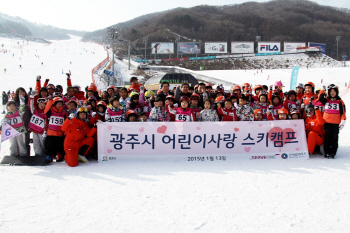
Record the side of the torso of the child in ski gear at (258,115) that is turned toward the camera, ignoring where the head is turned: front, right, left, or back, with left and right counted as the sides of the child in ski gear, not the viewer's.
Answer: front

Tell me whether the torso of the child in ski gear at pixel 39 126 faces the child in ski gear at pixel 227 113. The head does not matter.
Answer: no

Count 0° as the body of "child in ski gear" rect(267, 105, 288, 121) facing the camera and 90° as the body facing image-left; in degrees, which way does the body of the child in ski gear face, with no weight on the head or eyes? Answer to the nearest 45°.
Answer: approximately 0°

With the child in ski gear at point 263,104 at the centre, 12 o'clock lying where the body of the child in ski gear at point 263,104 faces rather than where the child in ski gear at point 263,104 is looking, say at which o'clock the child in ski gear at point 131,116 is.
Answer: the child in ski gear at point 131,116 is roughly at 2 o'clock from the child in ski gear at point 263,104.

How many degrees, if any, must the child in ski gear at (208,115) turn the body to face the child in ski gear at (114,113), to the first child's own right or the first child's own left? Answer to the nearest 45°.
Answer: approximately 90° to the first child's own right

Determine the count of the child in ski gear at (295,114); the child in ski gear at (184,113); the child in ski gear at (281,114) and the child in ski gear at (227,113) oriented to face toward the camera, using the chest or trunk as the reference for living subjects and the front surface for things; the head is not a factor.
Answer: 4

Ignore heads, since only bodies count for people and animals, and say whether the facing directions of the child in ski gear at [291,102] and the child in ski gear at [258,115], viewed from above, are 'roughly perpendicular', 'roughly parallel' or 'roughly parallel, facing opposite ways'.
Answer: roughly parallel

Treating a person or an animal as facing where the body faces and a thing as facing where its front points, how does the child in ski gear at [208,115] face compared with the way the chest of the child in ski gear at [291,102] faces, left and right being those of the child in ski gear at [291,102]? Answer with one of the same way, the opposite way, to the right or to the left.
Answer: the same way

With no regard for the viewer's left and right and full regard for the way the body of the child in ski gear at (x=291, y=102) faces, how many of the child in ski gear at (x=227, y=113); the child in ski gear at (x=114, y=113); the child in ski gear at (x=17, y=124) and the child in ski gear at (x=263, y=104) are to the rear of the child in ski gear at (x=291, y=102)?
0

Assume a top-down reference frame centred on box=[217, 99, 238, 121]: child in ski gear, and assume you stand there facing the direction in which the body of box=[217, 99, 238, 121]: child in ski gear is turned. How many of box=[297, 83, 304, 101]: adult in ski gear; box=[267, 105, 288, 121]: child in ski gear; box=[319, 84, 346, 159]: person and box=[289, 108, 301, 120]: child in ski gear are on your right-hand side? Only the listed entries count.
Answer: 0

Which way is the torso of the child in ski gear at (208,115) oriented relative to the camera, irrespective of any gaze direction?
toward the camera

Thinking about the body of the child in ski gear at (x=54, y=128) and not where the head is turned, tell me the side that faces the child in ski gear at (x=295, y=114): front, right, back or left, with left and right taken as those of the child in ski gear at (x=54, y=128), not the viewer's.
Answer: left

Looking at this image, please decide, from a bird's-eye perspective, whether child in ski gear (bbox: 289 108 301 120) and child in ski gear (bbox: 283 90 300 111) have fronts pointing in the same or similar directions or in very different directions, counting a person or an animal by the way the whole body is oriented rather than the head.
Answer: same or similar directions

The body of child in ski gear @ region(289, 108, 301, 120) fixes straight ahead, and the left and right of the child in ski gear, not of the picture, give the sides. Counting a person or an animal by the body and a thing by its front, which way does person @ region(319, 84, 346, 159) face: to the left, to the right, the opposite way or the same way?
the same way

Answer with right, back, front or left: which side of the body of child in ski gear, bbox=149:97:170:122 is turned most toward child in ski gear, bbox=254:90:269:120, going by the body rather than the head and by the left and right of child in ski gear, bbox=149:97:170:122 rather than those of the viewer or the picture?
left

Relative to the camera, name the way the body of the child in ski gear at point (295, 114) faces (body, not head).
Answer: toward the camera

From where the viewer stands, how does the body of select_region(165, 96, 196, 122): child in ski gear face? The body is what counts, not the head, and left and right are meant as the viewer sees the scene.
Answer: facing the viewer

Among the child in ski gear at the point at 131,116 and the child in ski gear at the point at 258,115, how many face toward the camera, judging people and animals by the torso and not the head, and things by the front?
2
